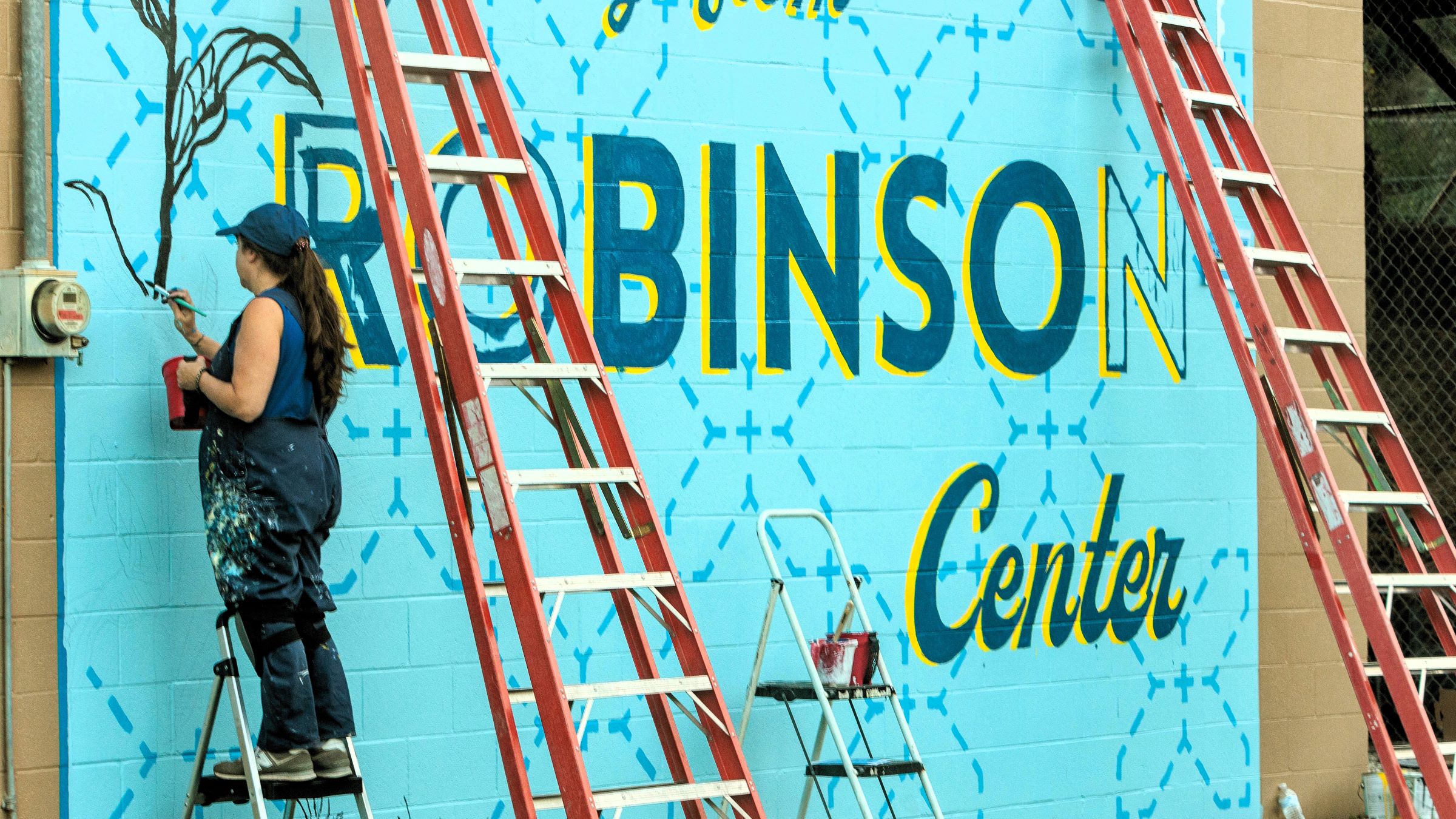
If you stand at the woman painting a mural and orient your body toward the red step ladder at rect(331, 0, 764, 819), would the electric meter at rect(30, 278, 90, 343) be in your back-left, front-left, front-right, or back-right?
back-left

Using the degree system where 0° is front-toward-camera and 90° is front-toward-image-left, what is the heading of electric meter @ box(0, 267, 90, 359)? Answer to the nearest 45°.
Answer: approximately 315°

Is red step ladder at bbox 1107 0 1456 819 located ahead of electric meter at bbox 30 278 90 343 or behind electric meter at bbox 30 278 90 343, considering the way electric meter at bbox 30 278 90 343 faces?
ahead

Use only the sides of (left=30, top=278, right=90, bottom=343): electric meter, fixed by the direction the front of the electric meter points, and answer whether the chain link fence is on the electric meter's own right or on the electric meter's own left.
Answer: on the electric meter's own left

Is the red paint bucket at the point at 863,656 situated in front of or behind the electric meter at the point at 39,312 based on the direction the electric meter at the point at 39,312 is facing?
in front

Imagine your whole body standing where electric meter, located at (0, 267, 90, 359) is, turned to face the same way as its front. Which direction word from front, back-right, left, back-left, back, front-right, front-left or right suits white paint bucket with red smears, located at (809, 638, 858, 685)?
front-left

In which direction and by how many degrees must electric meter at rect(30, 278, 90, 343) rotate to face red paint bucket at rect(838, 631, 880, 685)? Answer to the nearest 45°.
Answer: approximately 45° to its left

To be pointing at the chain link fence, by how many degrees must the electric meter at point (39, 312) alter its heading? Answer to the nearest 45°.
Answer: approximately 45° to its left
